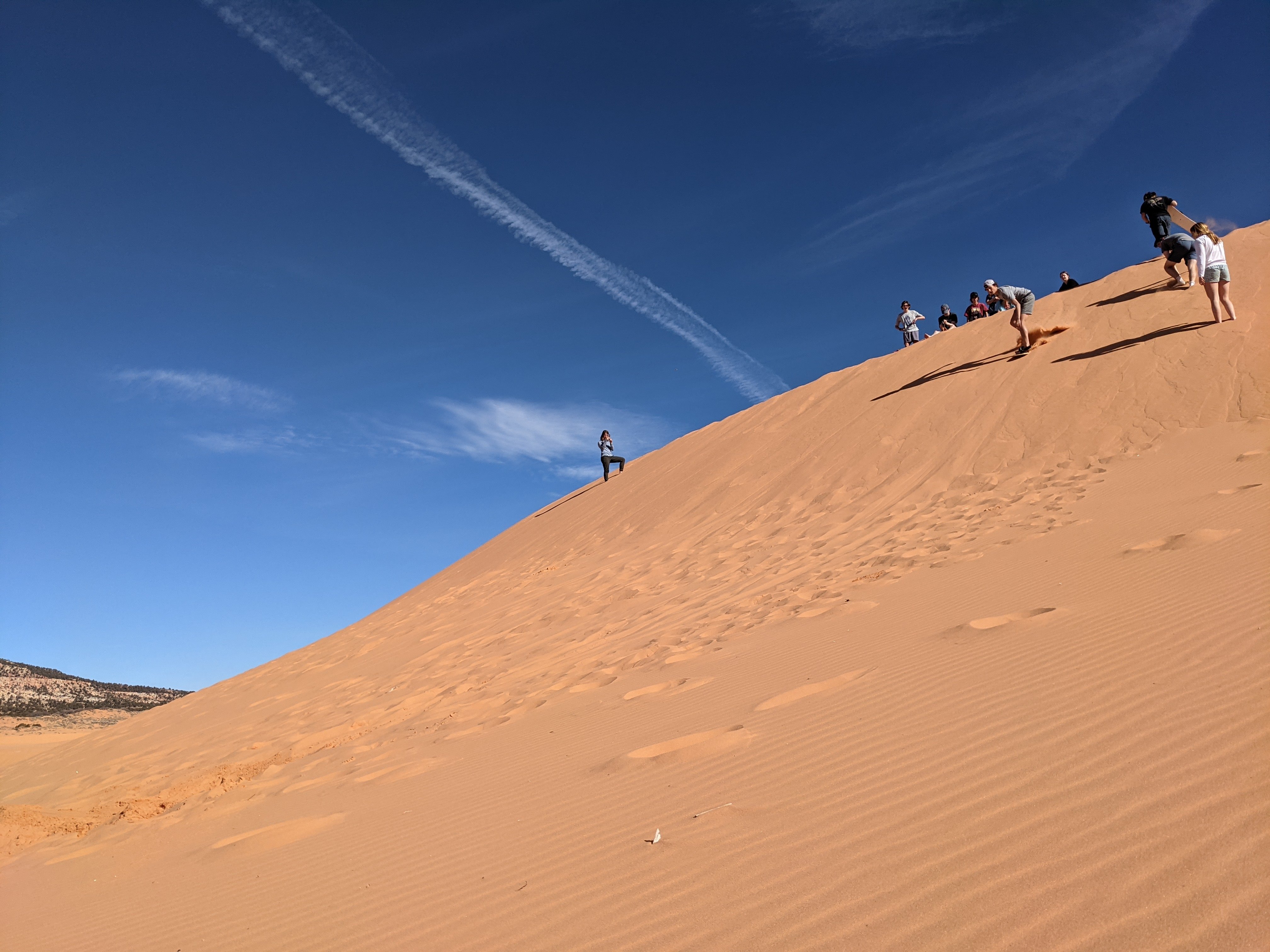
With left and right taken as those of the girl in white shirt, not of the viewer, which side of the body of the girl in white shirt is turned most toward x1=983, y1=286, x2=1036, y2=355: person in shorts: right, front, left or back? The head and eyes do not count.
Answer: left

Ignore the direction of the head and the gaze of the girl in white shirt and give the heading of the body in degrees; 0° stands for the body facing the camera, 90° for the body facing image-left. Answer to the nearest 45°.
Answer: approximately 135°

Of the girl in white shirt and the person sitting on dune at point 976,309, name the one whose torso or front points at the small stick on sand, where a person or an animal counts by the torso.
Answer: the person sitting on dune

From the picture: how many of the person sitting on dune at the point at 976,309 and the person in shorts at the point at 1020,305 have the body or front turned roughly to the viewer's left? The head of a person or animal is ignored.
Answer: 1

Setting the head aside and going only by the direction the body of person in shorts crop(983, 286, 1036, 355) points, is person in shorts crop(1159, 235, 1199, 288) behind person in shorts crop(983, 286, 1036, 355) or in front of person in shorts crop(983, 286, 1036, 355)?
behind

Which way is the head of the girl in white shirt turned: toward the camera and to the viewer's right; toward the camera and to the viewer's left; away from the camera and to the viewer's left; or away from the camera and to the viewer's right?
away from the camera and to the viewer's left

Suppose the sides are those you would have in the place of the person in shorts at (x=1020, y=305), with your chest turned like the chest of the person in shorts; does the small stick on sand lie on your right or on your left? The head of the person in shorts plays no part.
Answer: on your left

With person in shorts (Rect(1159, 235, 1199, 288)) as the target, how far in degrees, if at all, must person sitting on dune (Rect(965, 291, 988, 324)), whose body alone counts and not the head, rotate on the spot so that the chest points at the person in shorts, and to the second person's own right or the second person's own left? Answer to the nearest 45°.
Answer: approximately 45° to the second person's own left

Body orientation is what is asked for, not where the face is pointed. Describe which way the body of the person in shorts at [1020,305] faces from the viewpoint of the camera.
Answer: to the viewer's left
